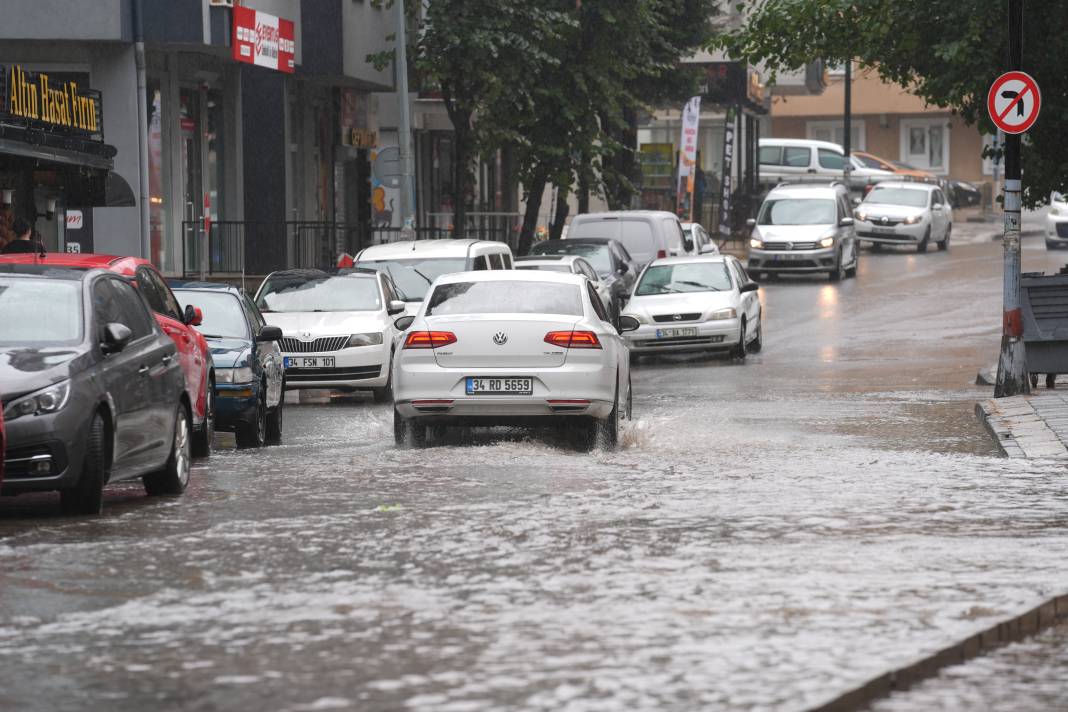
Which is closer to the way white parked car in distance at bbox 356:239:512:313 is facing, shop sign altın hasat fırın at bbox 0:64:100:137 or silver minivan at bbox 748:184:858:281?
the shop sign altın hasat fırın

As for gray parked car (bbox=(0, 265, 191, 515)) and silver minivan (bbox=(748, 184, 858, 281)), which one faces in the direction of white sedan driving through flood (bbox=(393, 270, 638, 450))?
the silver minivan

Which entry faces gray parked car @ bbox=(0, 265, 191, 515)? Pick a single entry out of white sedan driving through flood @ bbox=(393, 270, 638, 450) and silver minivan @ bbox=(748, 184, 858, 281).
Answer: the silver minivan

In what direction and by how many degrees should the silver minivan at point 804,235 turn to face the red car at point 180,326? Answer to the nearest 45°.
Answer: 0° — it already faces it

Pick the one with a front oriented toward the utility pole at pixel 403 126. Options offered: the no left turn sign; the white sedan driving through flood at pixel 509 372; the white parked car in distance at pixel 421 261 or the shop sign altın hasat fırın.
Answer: the white sedan driving through flood

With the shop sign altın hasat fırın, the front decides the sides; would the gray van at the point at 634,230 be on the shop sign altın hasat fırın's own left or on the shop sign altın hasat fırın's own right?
on the shop sign altın hasat fırın's own left

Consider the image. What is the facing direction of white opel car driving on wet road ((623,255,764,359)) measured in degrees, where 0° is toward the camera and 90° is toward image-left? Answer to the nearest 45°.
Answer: approximately 45°

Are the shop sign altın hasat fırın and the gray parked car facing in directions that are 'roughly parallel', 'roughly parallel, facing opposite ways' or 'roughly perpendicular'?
roughly perpendicular
